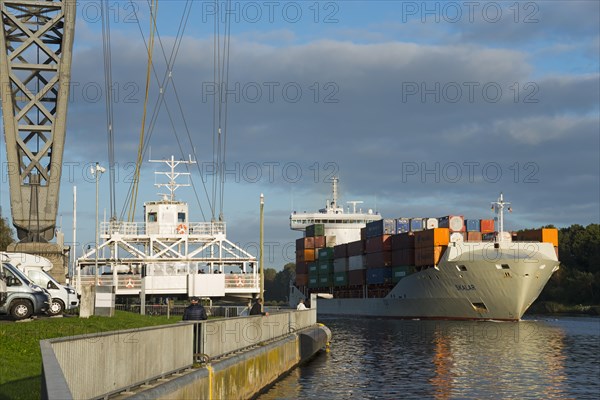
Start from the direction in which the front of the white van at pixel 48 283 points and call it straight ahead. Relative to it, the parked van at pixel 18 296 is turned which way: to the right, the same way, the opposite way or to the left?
the same way

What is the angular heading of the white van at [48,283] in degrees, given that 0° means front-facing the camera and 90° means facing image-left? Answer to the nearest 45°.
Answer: approximately 270°

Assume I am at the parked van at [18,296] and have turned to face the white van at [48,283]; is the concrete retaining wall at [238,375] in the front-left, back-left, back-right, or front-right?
back-right

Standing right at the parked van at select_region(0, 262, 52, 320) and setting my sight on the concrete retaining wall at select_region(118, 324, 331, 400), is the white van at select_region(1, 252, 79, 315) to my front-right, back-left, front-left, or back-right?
back-left

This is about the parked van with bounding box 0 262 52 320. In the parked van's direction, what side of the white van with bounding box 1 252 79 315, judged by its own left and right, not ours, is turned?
right

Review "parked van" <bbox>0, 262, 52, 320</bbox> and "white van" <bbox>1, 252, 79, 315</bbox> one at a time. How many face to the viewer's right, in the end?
2

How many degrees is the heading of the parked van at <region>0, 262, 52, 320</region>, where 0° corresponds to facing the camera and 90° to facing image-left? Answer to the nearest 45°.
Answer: approximately 270°

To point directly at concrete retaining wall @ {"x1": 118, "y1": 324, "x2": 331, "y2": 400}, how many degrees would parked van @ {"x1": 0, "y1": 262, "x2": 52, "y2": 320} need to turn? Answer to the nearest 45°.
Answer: approximately 45° to its right

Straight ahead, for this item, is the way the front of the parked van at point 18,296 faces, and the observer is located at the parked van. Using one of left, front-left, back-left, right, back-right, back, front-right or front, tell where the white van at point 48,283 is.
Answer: left
